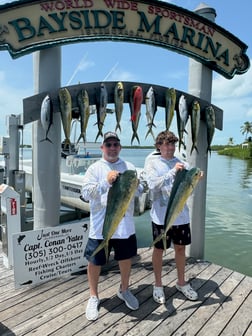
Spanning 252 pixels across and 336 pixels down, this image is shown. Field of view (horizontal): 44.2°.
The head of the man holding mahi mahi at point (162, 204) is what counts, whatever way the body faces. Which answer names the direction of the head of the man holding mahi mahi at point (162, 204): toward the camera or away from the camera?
toward the camera

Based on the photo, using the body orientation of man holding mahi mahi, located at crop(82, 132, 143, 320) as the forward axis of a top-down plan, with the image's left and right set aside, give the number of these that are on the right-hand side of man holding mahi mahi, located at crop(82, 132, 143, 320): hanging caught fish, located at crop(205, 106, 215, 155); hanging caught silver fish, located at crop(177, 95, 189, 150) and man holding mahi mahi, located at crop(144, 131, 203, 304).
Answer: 0

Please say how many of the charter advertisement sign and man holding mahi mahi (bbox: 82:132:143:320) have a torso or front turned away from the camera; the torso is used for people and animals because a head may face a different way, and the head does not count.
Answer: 0

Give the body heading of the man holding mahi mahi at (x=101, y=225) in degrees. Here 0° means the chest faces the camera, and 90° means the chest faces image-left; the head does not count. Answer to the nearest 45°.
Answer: approximately 0°

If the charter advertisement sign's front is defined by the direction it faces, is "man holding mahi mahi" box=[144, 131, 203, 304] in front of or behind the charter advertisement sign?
in front

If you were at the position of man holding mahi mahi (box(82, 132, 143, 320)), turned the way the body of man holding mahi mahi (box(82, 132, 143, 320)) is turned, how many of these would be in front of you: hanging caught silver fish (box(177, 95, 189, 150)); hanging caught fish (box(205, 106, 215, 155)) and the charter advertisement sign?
0

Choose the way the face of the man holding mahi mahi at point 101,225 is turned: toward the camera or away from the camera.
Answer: toward the camera
